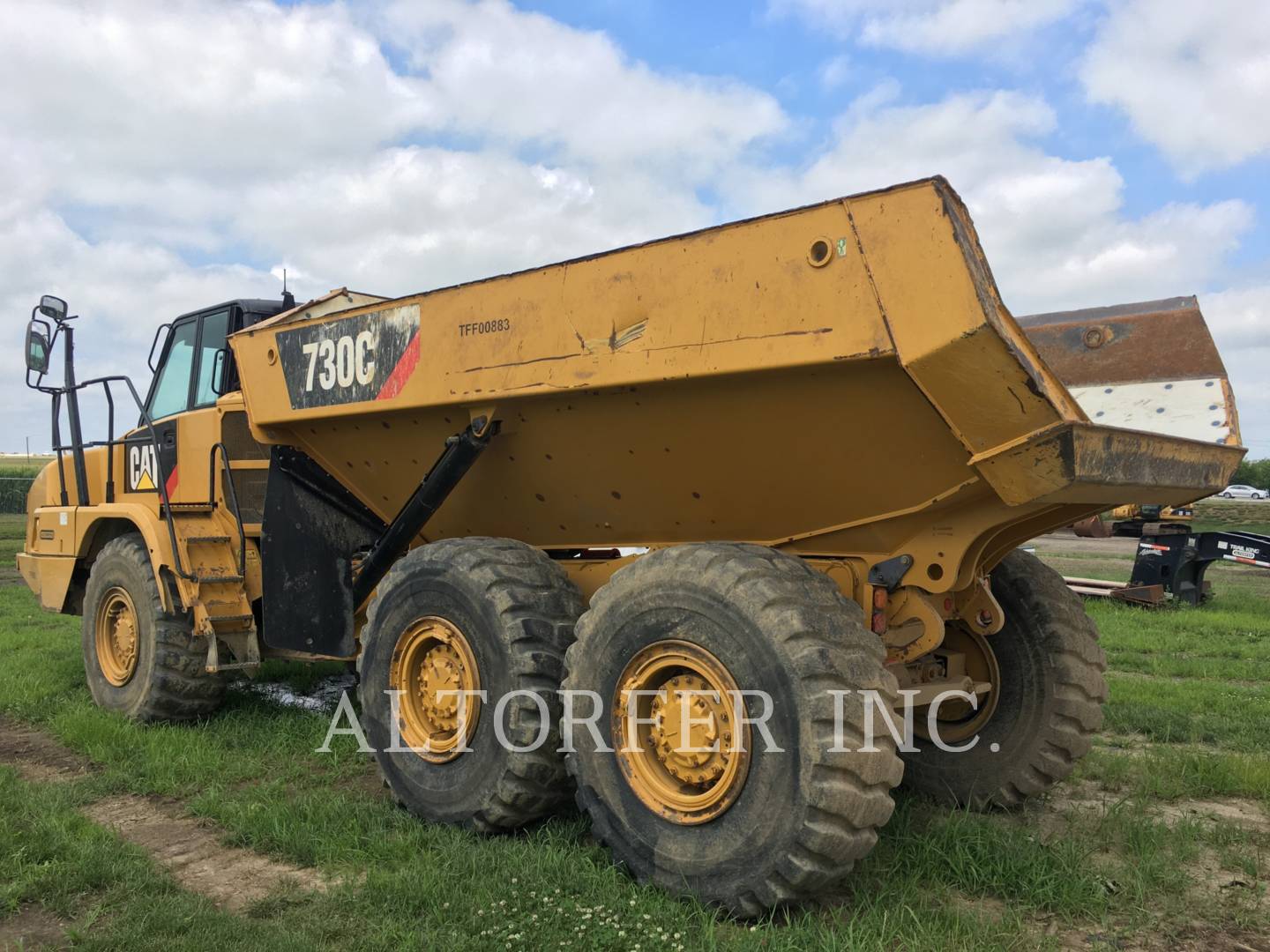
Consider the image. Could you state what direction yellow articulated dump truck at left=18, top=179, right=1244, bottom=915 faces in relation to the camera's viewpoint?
facing away from the viewer and to the left of the viewer
